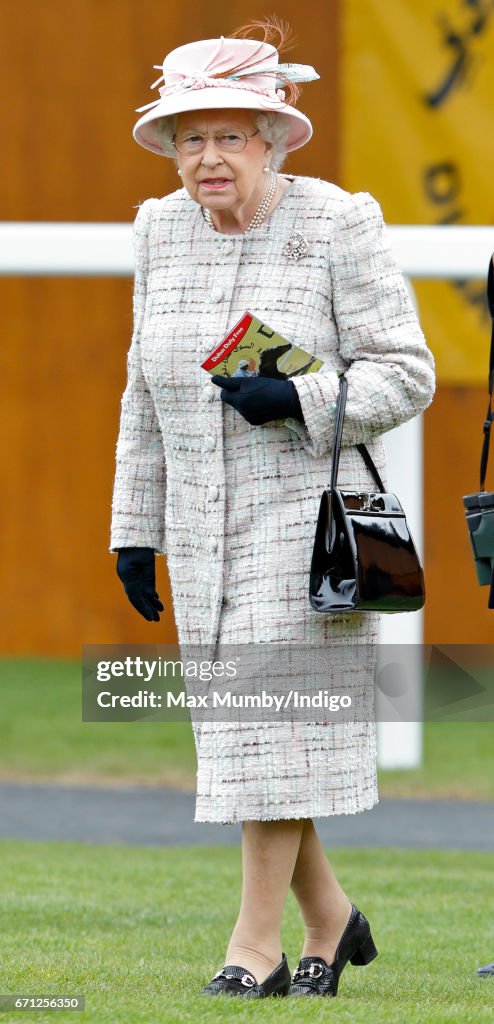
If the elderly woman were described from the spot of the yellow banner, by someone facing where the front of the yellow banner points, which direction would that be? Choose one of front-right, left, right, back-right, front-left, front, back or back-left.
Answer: front

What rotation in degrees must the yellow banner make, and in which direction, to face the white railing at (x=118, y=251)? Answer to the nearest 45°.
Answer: approximately 45° to its right

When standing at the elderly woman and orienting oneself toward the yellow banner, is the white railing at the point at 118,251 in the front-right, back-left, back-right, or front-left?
front-left

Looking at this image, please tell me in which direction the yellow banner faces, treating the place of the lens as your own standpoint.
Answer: facing the viewer

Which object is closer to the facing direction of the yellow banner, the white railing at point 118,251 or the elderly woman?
the elderly woman

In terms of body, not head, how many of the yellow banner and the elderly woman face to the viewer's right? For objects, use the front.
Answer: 0
